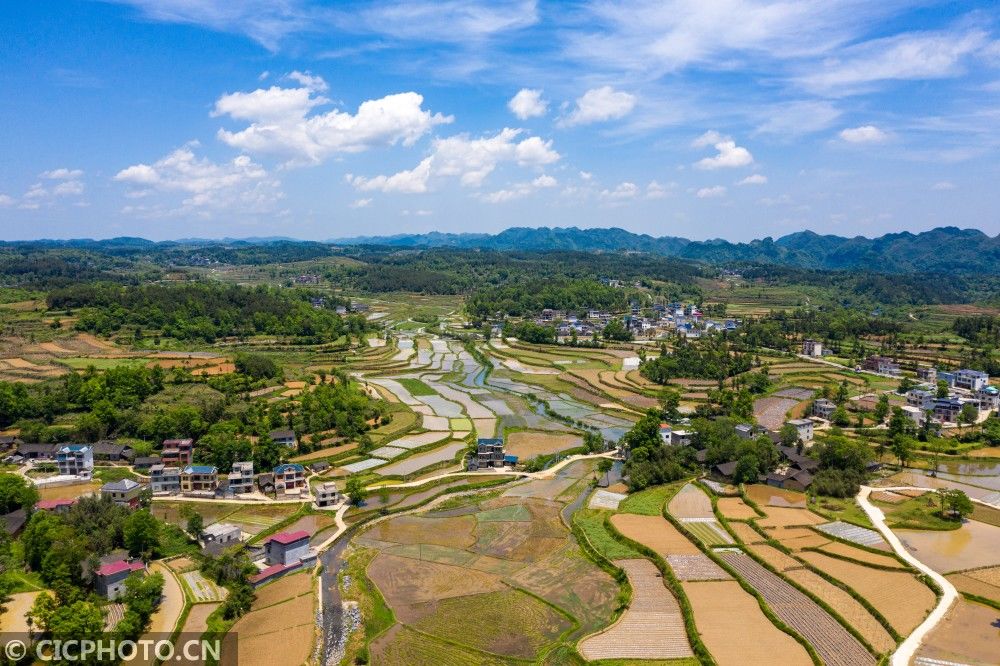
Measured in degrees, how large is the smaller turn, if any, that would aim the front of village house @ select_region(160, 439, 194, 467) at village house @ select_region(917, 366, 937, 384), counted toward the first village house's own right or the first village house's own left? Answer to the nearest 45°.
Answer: approximately 90° to the first village house's own left

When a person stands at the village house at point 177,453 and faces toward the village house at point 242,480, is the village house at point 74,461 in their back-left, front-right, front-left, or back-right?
back-right

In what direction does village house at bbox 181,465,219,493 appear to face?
toward the camera

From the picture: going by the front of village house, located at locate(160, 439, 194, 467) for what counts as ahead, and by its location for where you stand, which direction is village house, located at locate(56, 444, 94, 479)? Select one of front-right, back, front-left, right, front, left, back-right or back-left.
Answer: right

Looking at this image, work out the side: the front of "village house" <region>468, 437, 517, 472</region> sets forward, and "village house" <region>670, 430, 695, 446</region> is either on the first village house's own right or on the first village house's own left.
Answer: on the first village house's own left

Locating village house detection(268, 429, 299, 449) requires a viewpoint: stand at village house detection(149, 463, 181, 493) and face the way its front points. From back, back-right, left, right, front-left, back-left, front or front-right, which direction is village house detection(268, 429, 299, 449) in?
back-left

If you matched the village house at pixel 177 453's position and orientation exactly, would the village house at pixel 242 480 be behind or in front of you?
in front

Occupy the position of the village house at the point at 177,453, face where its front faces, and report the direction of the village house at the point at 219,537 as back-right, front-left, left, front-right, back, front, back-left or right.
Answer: front

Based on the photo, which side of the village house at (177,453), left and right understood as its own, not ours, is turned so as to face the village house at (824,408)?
left

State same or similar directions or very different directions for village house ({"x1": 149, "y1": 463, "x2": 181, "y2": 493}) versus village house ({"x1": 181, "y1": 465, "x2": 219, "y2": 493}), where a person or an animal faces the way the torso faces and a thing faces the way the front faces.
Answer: same or similar directions

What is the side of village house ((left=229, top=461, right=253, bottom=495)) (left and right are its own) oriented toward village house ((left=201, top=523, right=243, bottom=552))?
front

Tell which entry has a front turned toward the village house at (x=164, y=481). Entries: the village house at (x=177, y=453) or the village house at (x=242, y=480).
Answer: the village house at (x=177, y=453)

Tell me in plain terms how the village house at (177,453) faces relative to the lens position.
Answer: facing the viewer

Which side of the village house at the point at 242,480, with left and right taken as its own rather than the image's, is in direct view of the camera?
front

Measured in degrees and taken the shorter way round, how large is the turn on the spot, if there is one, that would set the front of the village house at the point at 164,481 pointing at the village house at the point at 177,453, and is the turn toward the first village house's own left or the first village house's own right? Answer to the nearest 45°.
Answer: approximately 180°

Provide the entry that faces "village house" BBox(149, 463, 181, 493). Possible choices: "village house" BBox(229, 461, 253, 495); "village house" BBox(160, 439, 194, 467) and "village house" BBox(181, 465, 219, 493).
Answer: "village house" BBox(160, 439, 194, 467)

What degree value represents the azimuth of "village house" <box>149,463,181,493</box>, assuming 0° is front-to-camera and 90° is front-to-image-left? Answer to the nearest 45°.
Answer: approximately 0°
